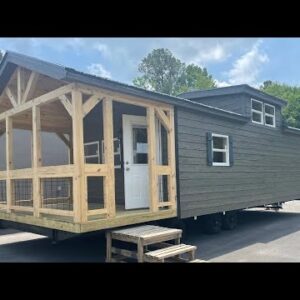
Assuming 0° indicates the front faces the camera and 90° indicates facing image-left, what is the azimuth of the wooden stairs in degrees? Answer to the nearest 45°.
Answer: approximately 315°

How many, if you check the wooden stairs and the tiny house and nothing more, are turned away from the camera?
0

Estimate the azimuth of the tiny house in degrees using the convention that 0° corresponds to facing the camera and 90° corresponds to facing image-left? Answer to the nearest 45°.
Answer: approximately 45°

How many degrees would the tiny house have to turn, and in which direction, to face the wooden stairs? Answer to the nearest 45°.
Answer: approximately 45° to its left

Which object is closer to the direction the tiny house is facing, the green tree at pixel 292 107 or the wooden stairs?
the wooden stairs

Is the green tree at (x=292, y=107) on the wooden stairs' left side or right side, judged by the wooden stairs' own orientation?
on its left

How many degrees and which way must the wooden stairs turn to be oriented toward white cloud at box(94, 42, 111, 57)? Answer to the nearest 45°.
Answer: approximately 135° to its left
